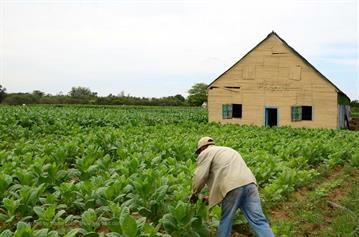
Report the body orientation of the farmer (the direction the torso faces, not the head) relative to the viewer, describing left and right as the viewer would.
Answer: facing away from the viewer and to the left of the viewer

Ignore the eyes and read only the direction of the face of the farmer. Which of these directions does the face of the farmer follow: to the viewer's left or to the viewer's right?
to the viewer's left

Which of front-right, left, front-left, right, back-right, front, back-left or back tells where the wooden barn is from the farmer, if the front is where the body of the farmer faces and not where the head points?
front-right

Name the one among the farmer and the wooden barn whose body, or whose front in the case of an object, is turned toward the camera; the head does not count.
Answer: the wooden barn

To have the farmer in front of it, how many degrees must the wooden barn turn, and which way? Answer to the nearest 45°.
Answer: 0° — it already faces them

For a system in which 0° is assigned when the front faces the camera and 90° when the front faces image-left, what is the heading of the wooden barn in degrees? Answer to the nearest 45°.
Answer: approximately 0°

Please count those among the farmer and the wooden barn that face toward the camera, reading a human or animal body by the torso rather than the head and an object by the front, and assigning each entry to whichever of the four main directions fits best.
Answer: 1
